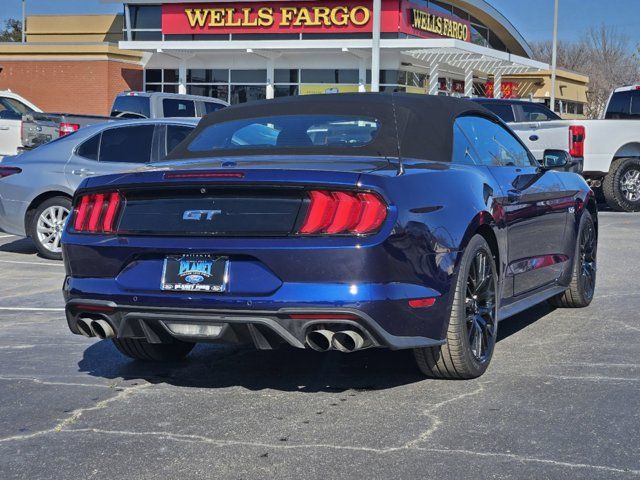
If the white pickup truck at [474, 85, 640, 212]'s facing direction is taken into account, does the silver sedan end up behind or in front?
behind

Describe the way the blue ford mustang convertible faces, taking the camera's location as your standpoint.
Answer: facing away from the viewer and to the right of the viewer

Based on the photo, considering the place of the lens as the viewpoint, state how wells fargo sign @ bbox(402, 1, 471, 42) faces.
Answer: facing the viewer and to the right of the viewer

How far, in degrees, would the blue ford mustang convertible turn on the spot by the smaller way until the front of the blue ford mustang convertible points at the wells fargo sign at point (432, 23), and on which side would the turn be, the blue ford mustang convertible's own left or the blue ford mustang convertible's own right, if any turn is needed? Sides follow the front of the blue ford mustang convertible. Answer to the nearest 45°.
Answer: approximately 45° to the blue ford mustang convertible's own left

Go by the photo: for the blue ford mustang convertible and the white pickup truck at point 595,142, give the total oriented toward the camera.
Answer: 0

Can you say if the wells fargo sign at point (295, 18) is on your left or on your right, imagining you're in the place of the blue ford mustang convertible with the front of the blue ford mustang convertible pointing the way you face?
on your left

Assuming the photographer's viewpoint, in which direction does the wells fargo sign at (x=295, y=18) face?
facing the viewer

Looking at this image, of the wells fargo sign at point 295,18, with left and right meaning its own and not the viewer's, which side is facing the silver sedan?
front

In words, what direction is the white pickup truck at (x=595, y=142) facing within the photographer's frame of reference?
facing away from the viewer and to the right of the viewer

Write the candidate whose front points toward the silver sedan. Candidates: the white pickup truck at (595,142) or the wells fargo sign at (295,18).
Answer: the wells fargo sign

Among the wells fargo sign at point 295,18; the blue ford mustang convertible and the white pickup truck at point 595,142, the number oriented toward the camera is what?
1

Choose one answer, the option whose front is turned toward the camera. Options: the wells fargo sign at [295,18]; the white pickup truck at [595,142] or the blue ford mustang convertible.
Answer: the wells fargo sign

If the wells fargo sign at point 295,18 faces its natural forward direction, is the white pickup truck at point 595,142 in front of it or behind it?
in front
